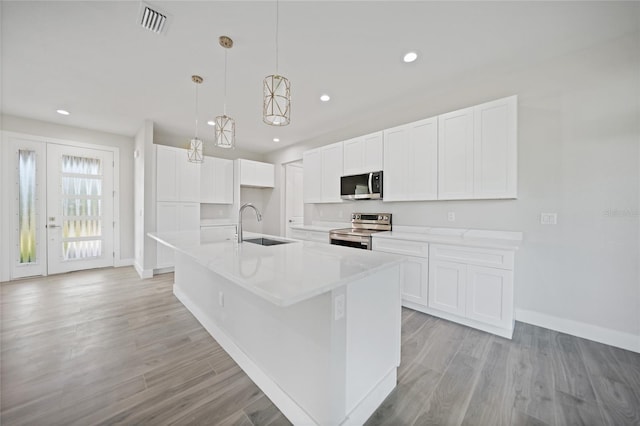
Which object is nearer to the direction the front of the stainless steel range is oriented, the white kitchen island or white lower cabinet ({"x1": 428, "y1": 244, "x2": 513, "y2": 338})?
the white kitchen island

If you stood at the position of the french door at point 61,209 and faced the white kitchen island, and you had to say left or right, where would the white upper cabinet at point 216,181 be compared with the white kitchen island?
left

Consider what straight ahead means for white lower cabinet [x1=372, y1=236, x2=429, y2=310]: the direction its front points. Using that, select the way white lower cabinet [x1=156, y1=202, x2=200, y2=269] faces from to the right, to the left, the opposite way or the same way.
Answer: to the left

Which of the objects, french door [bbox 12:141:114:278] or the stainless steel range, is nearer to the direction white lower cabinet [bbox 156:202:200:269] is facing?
the stainless steel range

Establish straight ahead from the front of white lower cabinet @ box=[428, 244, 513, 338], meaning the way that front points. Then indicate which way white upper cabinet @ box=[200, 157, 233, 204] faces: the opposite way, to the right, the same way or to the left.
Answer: to the left

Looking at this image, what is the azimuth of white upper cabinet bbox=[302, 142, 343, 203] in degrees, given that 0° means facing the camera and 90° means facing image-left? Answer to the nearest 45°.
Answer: approximately 45°

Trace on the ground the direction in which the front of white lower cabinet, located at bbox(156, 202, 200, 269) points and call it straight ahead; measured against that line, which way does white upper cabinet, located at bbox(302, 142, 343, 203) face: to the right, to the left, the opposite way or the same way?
to the right

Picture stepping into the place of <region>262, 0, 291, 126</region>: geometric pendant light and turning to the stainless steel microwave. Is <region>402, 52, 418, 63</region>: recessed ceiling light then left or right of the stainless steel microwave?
right
